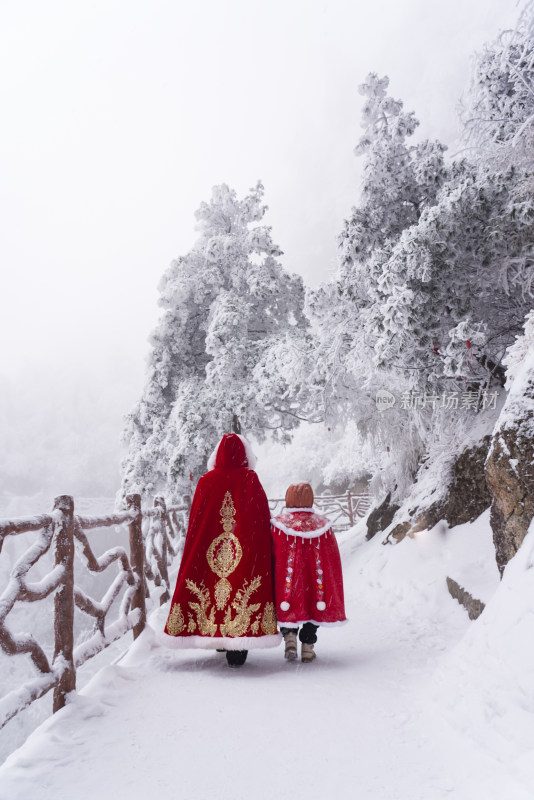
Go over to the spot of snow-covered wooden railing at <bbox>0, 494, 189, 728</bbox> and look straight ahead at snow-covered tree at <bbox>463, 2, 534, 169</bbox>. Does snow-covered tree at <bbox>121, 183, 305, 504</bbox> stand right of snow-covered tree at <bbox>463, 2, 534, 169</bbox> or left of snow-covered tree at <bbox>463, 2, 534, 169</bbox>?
left

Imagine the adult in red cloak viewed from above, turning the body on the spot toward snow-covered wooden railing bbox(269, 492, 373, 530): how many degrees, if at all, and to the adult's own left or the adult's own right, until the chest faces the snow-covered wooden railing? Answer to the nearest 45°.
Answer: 0° — they already face it

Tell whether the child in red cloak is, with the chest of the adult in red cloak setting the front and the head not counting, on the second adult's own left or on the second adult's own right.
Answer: on the second adult's own right

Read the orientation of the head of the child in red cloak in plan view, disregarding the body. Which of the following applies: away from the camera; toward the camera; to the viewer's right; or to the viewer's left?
away from the camera

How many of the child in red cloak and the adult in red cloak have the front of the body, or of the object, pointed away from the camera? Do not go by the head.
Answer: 2

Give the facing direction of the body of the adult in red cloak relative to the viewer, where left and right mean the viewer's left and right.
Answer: facing away from the viewer

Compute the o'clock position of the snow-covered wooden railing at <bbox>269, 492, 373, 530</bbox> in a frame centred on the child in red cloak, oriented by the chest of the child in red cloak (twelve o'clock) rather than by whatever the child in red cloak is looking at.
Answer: The snow-covered wooden railing is roughly at 12 o'clock from the child in red cloak.

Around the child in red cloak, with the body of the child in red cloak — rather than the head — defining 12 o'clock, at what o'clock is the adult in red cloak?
The adult in red cloak is roughly at 8 o'clock from the child in red cloak.

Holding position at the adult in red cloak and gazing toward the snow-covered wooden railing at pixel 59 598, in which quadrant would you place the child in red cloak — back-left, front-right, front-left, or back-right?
back-left

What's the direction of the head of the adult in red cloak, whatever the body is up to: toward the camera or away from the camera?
away from the camera

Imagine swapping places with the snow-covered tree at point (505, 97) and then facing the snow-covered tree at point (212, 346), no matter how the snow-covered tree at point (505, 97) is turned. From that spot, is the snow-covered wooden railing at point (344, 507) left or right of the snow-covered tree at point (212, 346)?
right

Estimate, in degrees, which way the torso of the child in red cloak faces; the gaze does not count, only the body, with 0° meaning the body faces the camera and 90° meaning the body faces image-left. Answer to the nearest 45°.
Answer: approximately 180°
